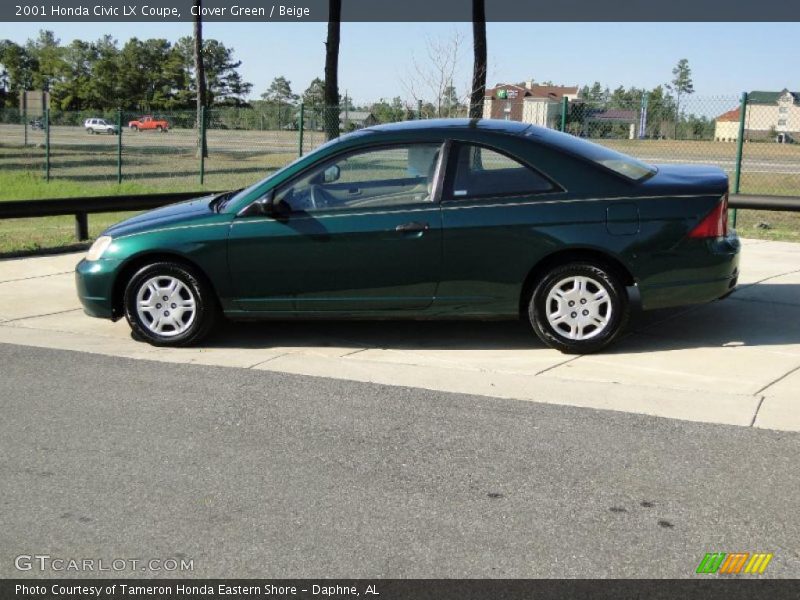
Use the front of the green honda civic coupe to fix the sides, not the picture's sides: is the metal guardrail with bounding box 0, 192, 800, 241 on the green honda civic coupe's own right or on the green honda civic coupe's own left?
on the green honda civic coupe's own right

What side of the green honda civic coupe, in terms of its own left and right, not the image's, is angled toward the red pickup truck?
right

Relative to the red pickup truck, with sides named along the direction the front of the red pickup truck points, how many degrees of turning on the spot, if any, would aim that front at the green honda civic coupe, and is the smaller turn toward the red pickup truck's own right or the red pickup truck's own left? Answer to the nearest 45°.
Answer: approximately 90° to the red pickup truck's own left

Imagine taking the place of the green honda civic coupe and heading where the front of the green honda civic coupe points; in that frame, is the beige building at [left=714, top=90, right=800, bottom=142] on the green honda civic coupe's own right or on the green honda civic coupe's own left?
on the green honda civic coupe's own right

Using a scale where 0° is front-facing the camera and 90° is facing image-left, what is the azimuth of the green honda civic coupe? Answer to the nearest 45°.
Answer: approximately 90°

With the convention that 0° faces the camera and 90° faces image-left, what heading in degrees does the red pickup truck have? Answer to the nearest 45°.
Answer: approximately 90°

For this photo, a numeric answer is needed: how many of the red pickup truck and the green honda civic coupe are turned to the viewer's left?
2

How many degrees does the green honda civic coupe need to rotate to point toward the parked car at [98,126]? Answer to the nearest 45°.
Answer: approximately 90° to its right

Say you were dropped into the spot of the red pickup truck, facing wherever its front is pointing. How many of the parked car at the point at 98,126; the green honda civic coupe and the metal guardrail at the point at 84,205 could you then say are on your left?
2

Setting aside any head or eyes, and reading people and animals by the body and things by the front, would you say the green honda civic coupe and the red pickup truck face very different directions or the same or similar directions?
same or similar directions
